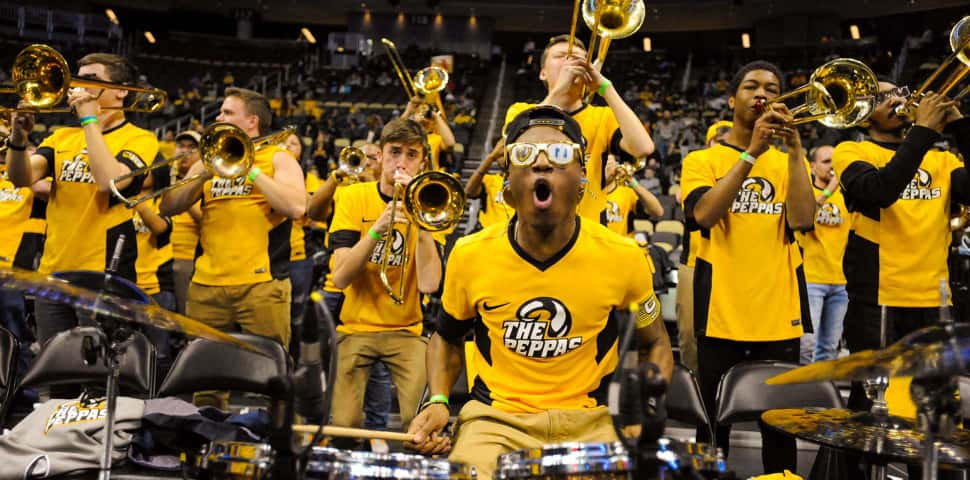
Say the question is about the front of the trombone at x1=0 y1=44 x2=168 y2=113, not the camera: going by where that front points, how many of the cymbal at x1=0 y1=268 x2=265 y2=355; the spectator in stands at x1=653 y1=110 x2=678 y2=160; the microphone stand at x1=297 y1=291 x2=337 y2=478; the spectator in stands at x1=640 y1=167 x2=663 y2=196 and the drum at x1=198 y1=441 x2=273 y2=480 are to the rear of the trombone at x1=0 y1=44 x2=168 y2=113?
2

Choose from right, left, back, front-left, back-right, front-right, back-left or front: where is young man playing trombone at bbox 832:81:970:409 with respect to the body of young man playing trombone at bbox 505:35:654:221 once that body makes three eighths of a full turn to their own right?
back-right

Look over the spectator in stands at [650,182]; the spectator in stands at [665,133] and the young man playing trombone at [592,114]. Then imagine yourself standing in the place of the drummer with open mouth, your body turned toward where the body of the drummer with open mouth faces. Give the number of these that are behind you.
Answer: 3

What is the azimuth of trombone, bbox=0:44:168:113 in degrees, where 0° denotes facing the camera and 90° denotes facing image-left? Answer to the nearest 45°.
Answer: approximately 45°

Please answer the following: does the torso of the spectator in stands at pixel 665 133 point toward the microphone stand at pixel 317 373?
yes

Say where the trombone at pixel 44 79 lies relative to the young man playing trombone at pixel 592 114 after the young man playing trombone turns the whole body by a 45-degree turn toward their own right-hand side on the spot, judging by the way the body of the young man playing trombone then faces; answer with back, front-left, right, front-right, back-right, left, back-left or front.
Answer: front-right

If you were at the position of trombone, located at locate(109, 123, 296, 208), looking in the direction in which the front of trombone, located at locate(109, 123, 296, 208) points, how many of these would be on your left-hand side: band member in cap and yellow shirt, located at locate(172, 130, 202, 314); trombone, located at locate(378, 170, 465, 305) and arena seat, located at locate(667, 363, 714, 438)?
2

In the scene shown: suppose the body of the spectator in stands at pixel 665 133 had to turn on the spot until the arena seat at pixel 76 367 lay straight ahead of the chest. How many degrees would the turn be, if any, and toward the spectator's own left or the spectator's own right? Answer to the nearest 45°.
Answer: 0° — they already face it

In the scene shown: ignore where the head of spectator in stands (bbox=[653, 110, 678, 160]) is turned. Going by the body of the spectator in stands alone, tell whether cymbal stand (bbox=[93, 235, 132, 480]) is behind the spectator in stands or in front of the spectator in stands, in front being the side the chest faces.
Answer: in front

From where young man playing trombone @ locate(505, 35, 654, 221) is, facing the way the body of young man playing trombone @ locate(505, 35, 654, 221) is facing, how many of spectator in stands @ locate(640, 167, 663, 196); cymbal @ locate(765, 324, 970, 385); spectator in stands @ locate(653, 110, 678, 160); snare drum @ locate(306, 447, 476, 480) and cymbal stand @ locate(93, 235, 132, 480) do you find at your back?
2

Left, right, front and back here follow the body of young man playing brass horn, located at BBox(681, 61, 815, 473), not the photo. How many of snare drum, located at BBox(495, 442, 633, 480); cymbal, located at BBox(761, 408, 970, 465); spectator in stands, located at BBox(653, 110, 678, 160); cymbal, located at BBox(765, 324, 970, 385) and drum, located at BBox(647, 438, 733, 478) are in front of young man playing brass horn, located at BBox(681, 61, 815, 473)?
4
